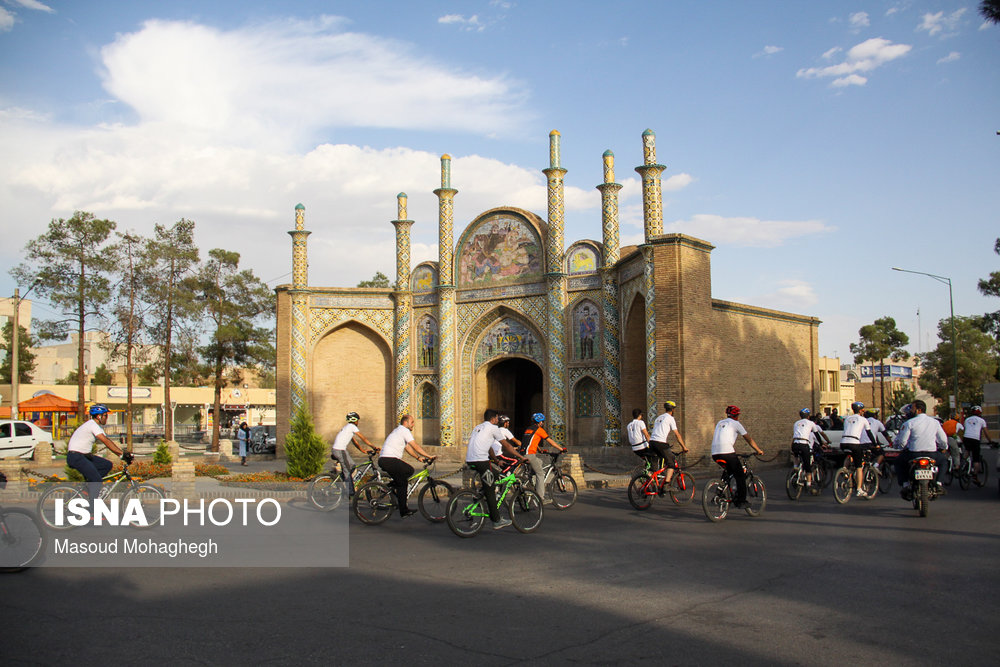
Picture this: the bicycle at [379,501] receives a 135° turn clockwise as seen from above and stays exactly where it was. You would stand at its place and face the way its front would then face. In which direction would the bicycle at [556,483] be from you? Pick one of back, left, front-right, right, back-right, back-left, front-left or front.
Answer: back

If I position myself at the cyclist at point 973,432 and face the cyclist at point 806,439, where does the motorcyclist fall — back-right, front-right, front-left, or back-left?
front-left

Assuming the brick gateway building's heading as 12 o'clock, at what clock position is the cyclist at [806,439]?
The cyclist is roughly at 10 o'clock from the brick gateway building.

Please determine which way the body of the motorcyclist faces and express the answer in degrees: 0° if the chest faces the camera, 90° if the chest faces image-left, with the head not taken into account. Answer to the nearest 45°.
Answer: approximately 180°

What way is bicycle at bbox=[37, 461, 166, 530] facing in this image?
to the viewer's right

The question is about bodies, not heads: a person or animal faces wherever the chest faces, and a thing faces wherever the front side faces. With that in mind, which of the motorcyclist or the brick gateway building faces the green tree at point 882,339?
the motorcyclist

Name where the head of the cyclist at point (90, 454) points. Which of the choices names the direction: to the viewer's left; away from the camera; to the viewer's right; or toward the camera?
to the viewer's right

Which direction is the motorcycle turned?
away from the camera

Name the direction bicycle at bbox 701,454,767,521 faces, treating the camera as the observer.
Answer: facing away from the viewer and to the right of the viewer

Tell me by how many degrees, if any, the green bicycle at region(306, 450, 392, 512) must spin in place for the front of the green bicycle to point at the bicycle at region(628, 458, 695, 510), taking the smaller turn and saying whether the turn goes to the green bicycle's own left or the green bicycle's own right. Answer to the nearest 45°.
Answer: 0° — it already faces it
